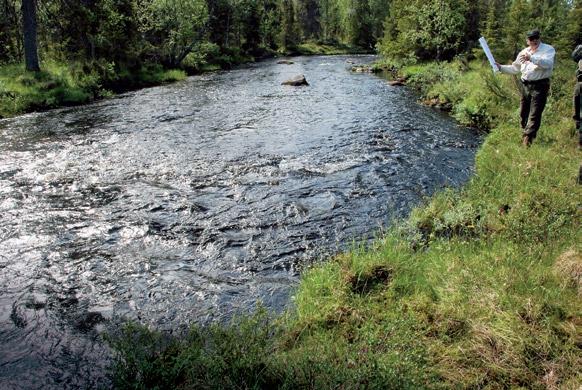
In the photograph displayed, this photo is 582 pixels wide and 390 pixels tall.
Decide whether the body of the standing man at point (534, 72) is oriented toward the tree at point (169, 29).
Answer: no

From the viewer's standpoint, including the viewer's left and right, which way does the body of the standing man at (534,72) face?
facing the viewer and to the left of the viewer

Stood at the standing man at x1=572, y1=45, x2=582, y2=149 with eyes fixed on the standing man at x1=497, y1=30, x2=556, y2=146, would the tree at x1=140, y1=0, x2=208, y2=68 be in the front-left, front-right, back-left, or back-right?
front-right

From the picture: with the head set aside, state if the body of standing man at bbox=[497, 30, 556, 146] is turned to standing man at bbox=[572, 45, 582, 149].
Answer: no
